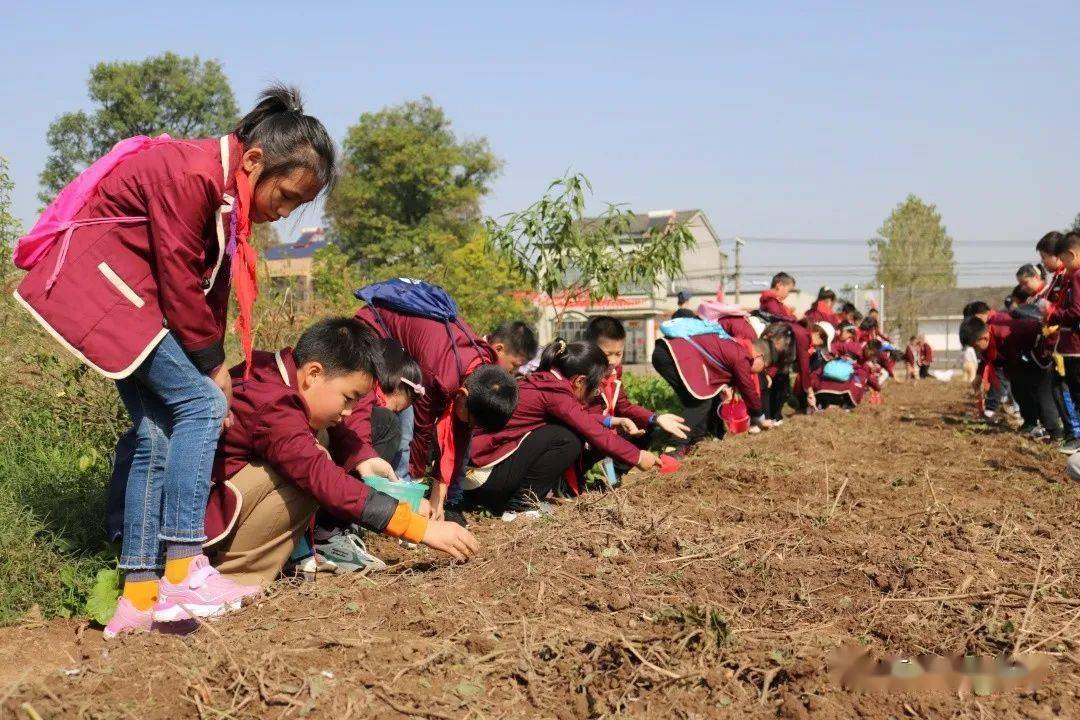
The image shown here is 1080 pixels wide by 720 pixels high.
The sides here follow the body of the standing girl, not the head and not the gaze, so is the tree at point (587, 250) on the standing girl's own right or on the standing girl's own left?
on the standing girl's own left

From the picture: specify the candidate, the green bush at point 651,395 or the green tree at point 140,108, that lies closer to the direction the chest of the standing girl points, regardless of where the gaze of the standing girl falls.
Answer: the green bush

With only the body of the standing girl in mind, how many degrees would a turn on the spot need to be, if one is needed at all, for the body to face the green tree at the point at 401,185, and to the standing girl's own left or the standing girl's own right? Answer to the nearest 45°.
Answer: approximately 90° to the standing girl's own left

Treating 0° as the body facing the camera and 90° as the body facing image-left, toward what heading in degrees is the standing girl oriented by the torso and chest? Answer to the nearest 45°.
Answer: approximately 270°

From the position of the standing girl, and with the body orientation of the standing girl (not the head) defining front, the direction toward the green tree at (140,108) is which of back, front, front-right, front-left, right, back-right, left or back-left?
left
